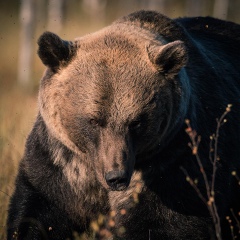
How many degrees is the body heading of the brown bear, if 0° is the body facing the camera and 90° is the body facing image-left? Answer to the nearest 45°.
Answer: approximately 45°
